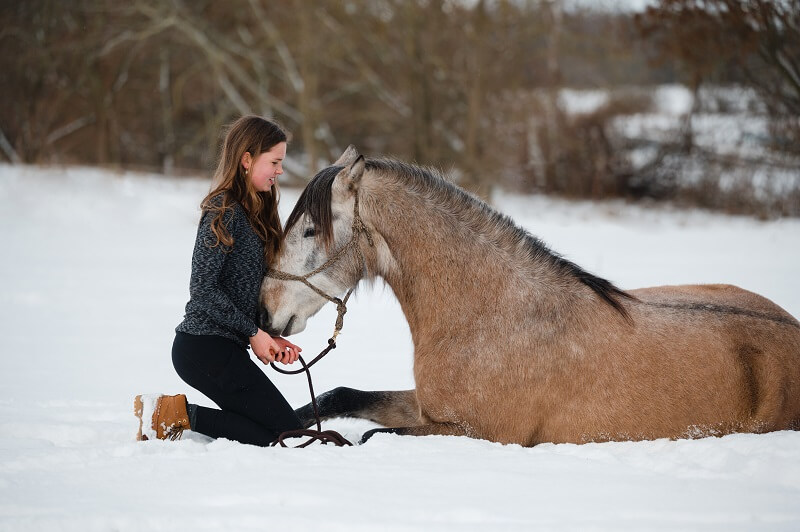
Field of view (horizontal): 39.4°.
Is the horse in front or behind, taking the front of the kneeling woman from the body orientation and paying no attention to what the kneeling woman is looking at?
in front

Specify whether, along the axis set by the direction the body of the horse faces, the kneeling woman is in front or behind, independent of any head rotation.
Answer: in front

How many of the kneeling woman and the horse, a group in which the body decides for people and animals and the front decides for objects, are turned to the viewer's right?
1

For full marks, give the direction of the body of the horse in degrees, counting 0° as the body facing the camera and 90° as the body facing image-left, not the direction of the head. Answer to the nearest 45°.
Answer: approximately 90°

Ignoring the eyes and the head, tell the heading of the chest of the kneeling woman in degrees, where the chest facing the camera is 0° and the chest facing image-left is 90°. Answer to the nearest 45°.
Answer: approximately 270°

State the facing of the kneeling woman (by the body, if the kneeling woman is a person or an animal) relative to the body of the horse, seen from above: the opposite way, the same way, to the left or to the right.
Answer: the opposite way
